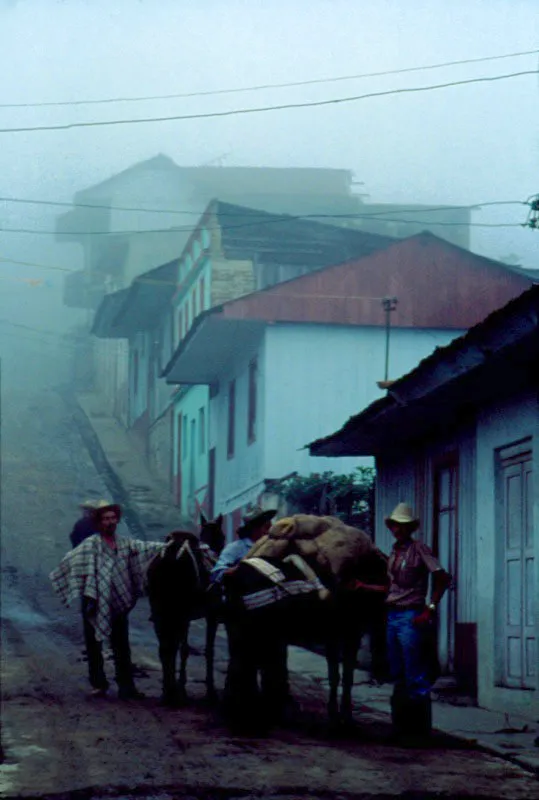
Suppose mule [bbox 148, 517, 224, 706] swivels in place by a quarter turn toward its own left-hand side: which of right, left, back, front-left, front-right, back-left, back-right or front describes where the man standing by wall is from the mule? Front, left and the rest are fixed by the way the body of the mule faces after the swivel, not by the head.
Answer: back

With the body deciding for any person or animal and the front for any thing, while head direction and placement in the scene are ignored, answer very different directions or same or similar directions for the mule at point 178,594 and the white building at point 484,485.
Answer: very different directions

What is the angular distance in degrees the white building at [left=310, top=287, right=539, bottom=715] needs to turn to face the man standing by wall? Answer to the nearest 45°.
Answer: approximately 45° to its left

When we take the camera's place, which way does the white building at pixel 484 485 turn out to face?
facing the viewer and to the left of the viewer

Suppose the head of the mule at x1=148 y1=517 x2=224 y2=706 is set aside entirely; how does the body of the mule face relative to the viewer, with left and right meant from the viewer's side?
facing away from the viewer and to the right of the viewer

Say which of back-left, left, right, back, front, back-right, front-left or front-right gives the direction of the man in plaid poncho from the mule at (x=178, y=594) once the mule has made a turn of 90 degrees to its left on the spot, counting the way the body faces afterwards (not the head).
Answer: front

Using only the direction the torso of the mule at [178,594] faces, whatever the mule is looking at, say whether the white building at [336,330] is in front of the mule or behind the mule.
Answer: in front

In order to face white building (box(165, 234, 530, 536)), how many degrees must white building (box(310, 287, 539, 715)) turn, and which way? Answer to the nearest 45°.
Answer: approximately 135° to its right

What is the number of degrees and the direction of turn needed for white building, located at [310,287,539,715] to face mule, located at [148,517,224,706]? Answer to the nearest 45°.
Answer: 0° — it already faces it
